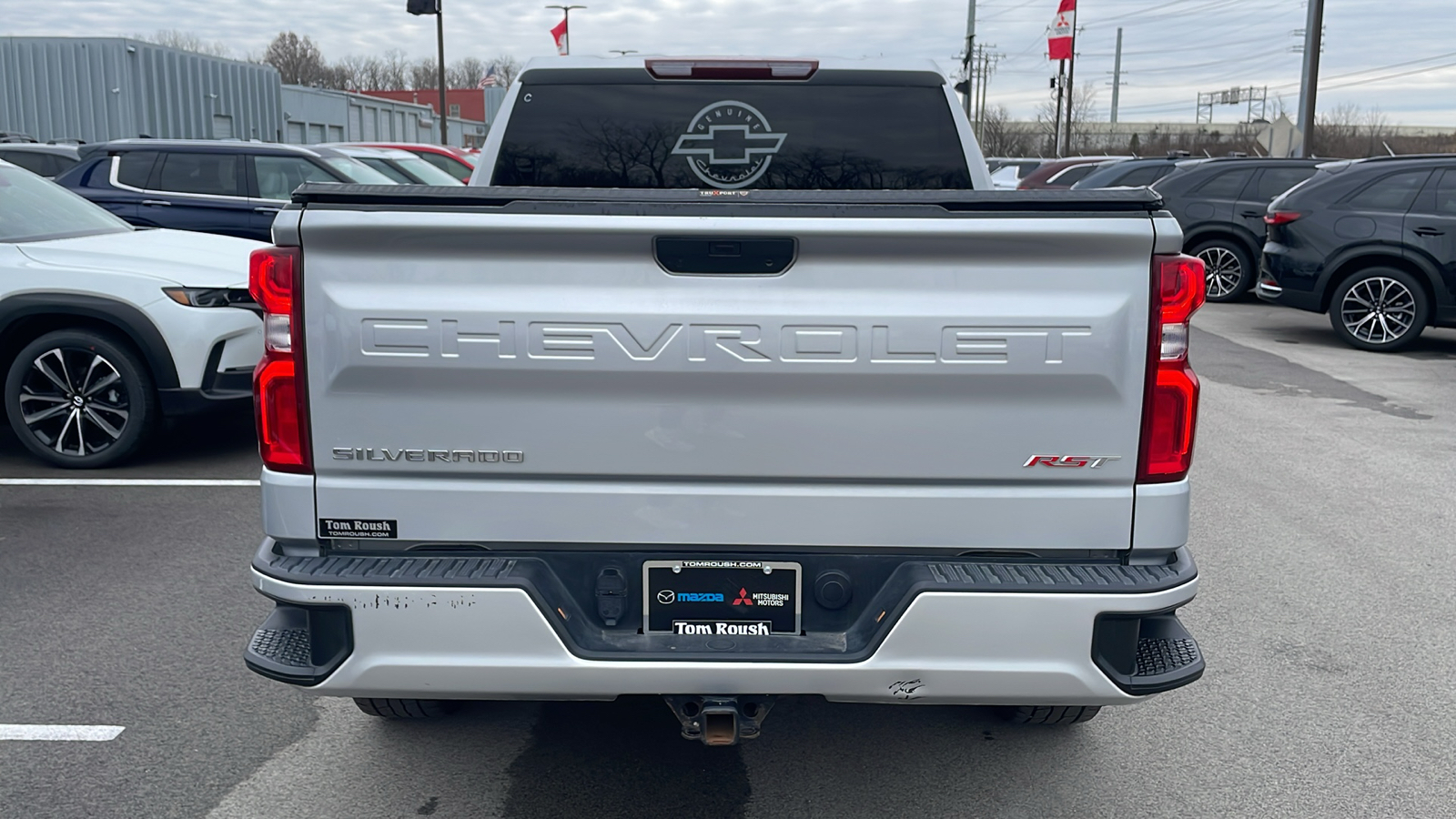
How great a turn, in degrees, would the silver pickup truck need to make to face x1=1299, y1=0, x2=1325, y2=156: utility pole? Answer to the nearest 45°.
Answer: approximately 45° to its right

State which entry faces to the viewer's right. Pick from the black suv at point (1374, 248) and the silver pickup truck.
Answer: the black suv

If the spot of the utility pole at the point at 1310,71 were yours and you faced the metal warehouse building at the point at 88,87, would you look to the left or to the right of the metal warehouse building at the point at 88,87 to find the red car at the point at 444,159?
left

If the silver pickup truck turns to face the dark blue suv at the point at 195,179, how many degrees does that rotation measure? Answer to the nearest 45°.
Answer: approximately 45° to its left

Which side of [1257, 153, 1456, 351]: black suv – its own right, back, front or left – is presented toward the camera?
right

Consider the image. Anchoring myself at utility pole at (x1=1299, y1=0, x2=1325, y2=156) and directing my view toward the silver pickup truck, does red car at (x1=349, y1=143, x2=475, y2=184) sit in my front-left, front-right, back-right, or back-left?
front-right

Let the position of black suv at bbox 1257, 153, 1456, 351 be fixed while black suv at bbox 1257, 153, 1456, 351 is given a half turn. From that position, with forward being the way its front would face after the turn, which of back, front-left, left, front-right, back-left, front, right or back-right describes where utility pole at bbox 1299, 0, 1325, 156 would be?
right

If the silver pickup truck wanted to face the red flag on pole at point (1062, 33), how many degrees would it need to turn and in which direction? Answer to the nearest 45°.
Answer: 0° — it already faces it

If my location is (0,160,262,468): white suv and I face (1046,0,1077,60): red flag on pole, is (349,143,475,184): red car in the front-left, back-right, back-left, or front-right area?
front-left

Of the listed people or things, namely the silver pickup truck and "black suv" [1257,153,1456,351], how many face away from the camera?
1

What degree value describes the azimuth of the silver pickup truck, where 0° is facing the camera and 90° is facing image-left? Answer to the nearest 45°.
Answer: approximately 180°

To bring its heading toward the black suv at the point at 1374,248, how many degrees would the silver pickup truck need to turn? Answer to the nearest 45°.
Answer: approximately 45° to its right

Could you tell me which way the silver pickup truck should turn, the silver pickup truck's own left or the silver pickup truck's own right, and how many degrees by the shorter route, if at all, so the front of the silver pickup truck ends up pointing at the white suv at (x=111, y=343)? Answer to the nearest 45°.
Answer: approximately 45° to the silver pickup truck's own left
